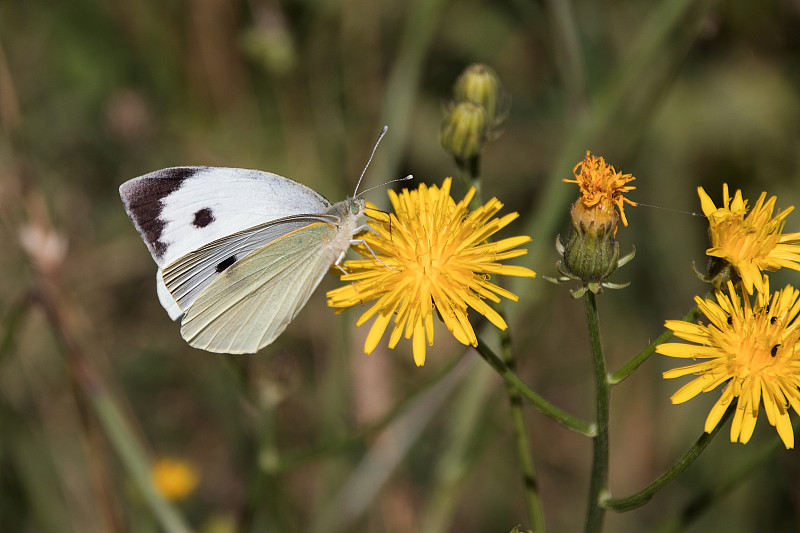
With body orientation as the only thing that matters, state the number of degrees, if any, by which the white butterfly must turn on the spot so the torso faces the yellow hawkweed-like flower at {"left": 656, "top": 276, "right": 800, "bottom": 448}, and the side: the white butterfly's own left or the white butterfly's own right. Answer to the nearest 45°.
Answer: approximately 45° to the white butterfly's own right

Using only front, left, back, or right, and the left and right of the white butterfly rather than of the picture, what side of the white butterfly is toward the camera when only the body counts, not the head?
right
